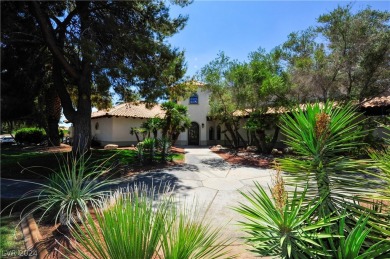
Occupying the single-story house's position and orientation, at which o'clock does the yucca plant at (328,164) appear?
The yucca plant is roughly at 11 o'clock from the single-story house.

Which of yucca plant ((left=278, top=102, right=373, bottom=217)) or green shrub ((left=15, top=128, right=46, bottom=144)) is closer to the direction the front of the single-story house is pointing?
the yucca plant

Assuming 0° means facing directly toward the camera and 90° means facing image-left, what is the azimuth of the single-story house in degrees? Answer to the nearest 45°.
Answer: approximately 0°

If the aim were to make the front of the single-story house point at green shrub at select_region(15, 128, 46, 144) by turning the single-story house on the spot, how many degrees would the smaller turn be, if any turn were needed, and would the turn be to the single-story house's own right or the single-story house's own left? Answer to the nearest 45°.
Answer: approximately 90° to the single-story house's own right

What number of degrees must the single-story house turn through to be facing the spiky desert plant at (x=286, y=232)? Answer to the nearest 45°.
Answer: approximately 45° to its left

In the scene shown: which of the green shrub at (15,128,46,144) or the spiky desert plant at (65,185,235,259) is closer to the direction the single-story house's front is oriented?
the spiky desert plant

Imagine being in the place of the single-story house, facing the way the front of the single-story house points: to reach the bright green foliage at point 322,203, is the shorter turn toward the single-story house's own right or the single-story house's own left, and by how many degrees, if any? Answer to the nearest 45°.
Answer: approximately 45° to the single-story house's own left

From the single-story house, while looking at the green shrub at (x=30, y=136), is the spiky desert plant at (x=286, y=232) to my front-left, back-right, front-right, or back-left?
back-left
